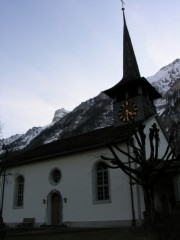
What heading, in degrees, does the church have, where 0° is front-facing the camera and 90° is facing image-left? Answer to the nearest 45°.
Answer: approximately 315°
